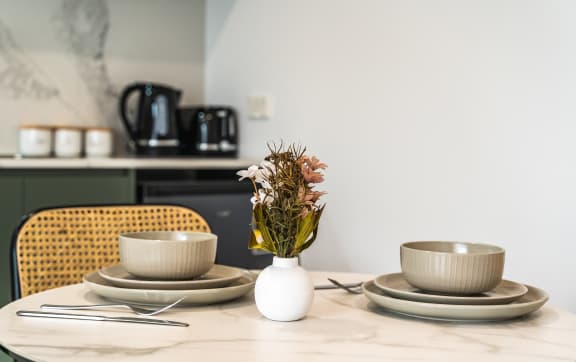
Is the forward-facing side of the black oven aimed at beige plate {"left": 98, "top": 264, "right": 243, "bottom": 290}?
yes

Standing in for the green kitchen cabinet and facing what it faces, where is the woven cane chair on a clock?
The woven cane chair is roughly at 12 o'clock from the green kitchen cabinet.

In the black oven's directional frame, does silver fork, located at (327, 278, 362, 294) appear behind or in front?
in front

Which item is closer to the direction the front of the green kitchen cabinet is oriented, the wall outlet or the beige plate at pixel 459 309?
the beige plate

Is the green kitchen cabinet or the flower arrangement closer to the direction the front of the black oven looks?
the flower arrangement

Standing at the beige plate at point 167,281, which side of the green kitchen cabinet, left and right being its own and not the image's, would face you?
front

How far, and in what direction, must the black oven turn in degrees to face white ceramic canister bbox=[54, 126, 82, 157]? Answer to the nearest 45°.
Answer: approximately 90° to its right
